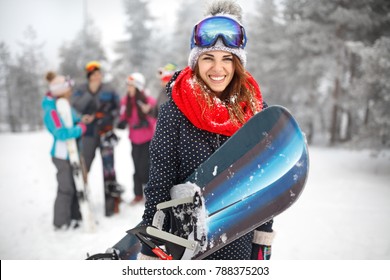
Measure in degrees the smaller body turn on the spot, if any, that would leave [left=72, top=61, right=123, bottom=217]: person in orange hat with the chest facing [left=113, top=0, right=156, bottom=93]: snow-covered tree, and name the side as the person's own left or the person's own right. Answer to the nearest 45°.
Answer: approximately 180°

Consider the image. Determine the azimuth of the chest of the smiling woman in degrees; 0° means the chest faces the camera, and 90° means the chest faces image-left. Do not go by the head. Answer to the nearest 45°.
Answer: approximately 0°

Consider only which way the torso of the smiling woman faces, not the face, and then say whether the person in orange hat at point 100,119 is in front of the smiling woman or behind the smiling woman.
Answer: behind

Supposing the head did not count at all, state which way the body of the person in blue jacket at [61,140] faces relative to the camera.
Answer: to the viewer's right
